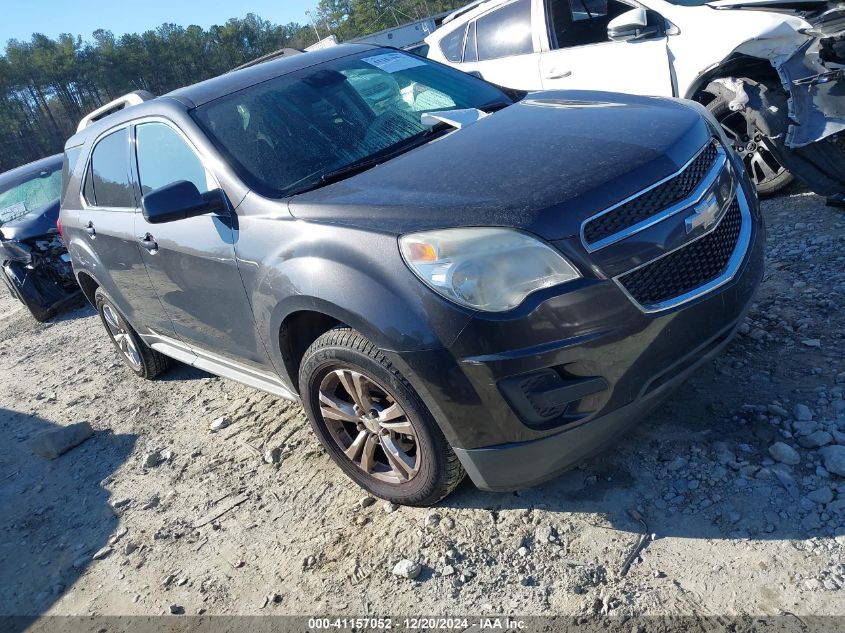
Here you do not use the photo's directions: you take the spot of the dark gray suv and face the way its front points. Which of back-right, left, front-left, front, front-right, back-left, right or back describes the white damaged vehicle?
left

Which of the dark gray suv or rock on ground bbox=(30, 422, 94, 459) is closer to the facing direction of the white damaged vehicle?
the dark gray suv

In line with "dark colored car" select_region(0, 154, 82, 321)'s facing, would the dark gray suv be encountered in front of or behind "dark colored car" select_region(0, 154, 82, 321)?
in front

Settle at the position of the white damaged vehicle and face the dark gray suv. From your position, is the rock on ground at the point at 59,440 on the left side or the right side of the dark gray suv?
right

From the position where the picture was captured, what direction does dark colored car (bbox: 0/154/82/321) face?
facing the viewer and to the right of the viewer

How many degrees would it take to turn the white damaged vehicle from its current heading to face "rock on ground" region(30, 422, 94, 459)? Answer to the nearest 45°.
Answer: approximately 90° to its right
